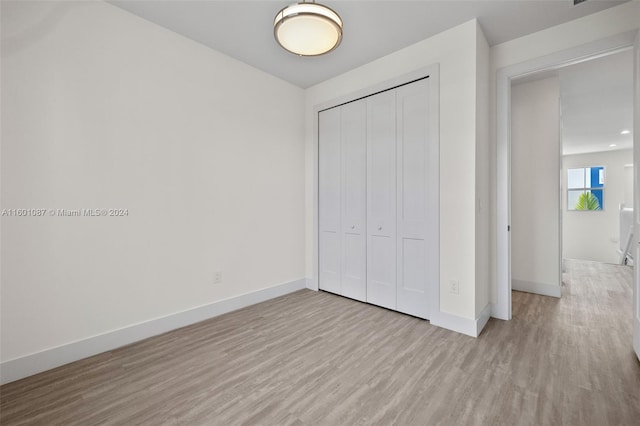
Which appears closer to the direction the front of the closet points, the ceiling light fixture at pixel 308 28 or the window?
the ceiling light fixture

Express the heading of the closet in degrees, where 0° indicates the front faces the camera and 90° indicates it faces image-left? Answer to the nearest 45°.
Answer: approximately 45°

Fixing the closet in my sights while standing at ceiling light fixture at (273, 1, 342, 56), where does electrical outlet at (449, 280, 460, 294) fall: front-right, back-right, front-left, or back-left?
front-right

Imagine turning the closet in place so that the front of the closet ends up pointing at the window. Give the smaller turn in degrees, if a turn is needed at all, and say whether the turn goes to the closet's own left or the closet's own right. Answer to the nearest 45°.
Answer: approximately 180°

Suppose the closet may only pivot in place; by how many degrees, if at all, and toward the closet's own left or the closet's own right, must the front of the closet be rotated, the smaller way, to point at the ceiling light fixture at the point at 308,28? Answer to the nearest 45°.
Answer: approximately 45° to the closet's own left
